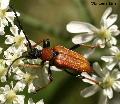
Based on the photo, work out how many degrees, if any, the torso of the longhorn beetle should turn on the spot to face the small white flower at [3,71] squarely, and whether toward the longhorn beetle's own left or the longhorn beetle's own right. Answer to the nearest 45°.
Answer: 0° — it already faces it

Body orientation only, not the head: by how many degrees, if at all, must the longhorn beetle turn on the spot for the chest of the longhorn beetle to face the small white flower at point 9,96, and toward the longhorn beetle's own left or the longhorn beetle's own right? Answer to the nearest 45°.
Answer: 0° — it already faces it

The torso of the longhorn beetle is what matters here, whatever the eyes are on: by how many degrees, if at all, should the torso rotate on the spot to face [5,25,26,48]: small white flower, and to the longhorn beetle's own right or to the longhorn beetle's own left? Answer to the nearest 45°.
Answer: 0° — it already faces it

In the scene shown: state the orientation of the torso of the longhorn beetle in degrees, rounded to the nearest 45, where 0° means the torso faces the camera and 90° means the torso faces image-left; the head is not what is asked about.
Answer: approximately 90°
